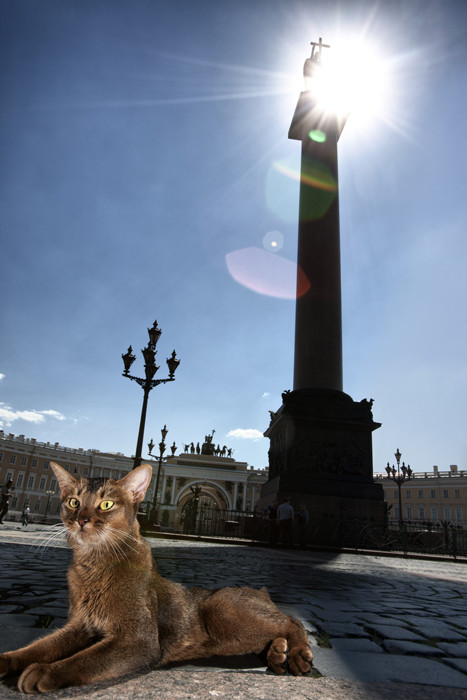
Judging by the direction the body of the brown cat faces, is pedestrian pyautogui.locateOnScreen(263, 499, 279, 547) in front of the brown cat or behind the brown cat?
behind

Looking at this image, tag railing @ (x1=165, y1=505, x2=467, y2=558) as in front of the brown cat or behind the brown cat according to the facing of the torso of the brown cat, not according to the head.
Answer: behind

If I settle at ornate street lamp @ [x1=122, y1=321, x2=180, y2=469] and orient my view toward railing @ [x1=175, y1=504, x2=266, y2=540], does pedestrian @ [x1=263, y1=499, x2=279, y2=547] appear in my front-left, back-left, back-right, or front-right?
front-right

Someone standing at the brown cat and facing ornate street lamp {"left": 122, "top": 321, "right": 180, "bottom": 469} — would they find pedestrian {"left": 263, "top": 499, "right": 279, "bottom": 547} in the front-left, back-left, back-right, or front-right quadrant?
front-right

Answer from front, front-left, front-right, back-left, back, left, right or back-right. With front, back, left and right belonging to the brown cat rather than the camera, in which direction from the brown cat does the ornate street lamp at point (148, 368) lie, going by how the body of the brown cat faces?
back-right

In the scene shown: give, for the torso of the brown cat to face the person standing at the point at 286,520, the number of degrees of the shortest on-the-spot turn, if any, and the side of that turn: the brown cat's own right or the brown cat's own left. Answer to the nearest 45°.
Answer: approximately 135° to the brown cat's own right

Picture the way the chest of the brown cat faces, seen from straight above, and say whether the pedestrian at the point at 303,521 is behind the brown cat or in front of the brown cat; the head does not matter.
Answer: behind

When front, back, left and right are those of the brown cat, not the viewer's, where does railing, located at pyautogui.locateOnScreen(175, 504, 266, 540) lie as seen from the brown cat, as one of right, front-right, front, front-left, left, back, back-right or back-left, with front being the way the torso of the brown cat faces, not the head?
back-right

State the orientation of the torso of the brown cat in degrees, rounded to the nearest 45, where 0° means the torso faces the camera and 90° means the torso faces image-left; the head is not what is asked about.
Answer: approximately 45°
